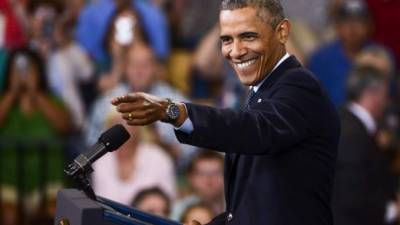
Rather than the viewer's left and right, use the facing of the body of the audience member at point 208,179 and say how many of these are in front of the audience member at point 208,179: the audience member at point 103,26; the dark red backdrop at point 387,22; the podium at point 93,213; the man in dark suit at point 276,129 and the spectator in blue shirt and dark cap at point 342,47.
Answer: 2

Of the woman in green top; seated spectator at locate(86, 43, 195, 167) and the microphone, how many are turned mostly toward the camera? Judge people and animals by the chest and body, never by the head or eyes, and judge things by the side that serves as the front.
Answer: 2

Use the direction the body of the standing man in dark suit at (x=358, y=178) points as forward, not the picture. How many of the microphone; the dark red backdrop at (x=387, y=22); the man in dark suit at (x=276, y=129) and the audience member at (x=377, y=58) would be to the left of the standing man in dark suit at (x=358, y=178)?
2

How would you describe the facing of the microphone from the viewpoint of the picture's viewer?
facing to the right of the viewer
